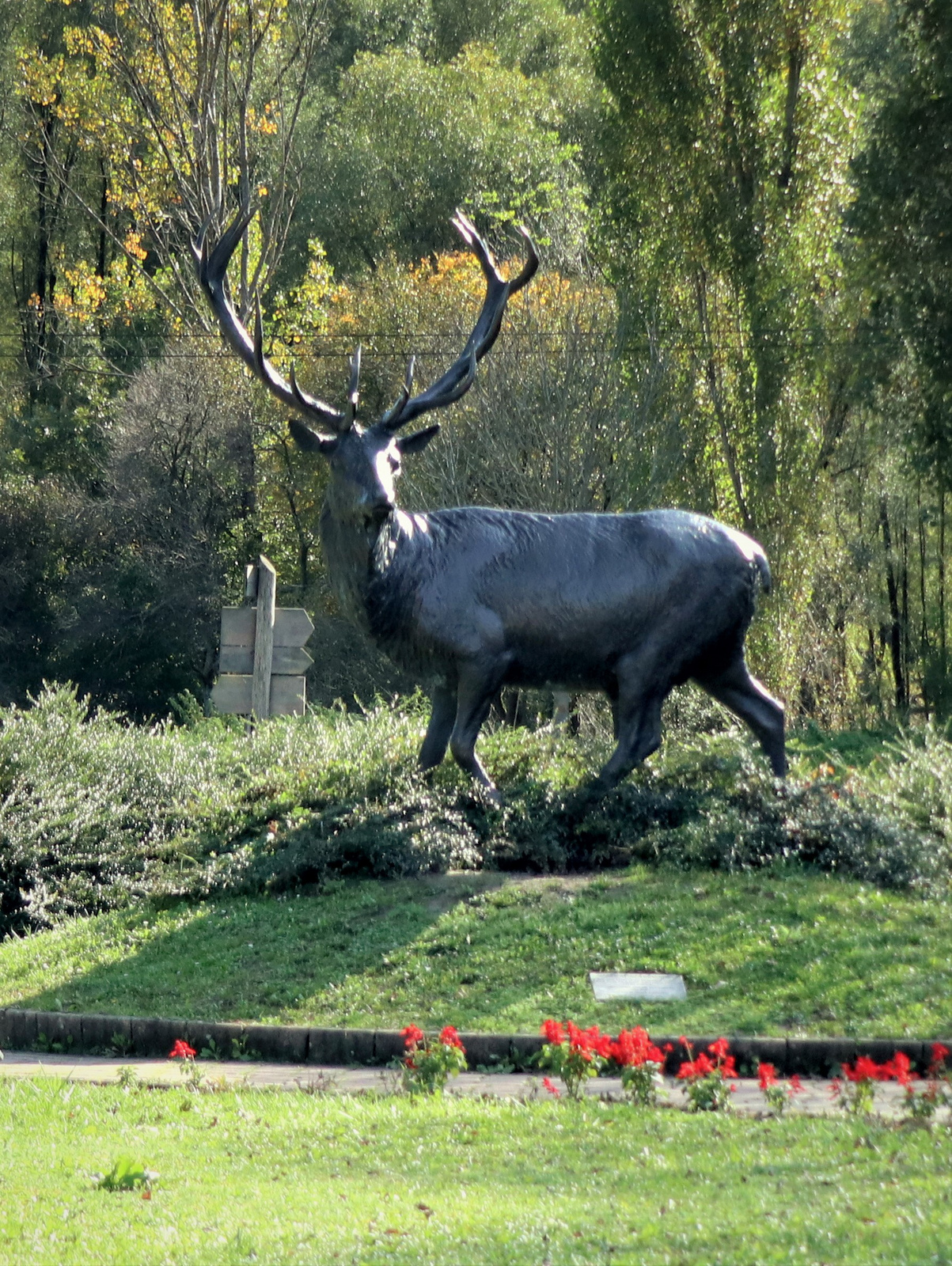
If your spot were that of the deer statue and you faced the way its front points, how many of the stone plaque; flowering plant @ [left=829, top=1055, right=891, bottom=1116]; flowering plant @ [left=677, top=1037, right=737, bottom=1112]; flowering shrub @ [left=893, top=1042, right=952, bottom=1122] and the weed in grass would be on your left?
5

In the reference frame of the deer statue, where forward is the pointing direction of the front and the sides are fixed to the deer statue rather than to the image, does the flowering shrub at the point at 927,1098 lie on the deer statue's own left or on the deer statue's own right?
on the deer statue's own left

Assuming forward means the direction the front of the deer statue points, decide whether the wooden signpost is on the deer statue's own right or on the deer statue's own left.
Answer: on the deer statue's own right

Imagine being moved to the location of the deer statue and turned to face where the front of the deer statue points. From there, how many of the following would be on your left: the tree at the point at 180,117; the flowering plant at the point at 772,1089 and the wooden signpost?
1

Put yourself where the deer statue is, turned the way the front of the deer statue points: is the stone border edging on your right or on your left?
on your left

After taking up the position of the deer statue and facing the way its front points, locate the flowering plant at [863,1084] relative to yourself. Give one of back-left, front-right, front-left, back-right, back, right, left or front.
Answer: left

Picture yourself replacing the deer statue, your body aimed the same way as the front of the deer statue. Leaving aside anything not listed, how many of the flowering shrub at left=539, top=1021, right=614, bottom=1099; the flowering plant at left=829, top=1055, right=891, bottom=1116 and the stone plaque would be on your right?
0

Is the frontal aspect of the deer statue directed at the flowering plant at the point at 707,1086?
no

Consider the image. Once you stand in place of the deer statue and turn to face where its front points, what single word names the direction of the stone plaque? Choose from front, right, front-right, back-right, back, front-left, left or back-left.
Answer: left

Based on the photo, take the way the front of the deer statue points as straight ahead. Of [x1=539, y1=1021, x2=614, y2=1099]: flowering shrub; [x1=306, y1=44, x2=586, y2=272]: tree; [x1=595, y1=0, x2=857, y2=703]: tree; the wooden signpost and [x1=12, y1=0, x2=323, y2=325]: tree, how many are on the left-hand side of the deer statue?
1

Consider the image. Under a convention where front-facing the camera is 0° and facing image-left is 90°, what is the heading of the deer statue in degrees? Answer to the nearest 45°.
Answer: approximately 90°

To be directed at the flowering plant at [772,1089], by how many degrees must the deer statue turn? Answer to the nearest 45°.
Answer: approximately 90° to its left

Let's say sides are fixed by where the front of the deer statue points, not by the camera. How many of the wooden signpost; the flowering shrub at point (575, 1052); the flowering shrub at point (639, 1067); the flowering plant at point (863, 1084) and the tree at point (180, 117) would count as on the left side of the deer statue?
3

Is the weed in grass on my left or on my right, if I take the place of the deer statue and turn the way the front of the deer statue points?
on my left

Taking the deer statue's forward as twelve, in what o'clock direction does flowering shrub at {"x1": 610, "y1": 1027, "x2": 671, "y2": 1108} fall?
The flowering shrub is roughly at 9 o'clock from the deer statue.

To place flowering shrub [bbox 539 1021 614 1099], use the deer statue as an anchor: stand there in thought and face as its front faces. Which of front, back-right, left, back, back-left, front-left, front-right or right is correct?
left
